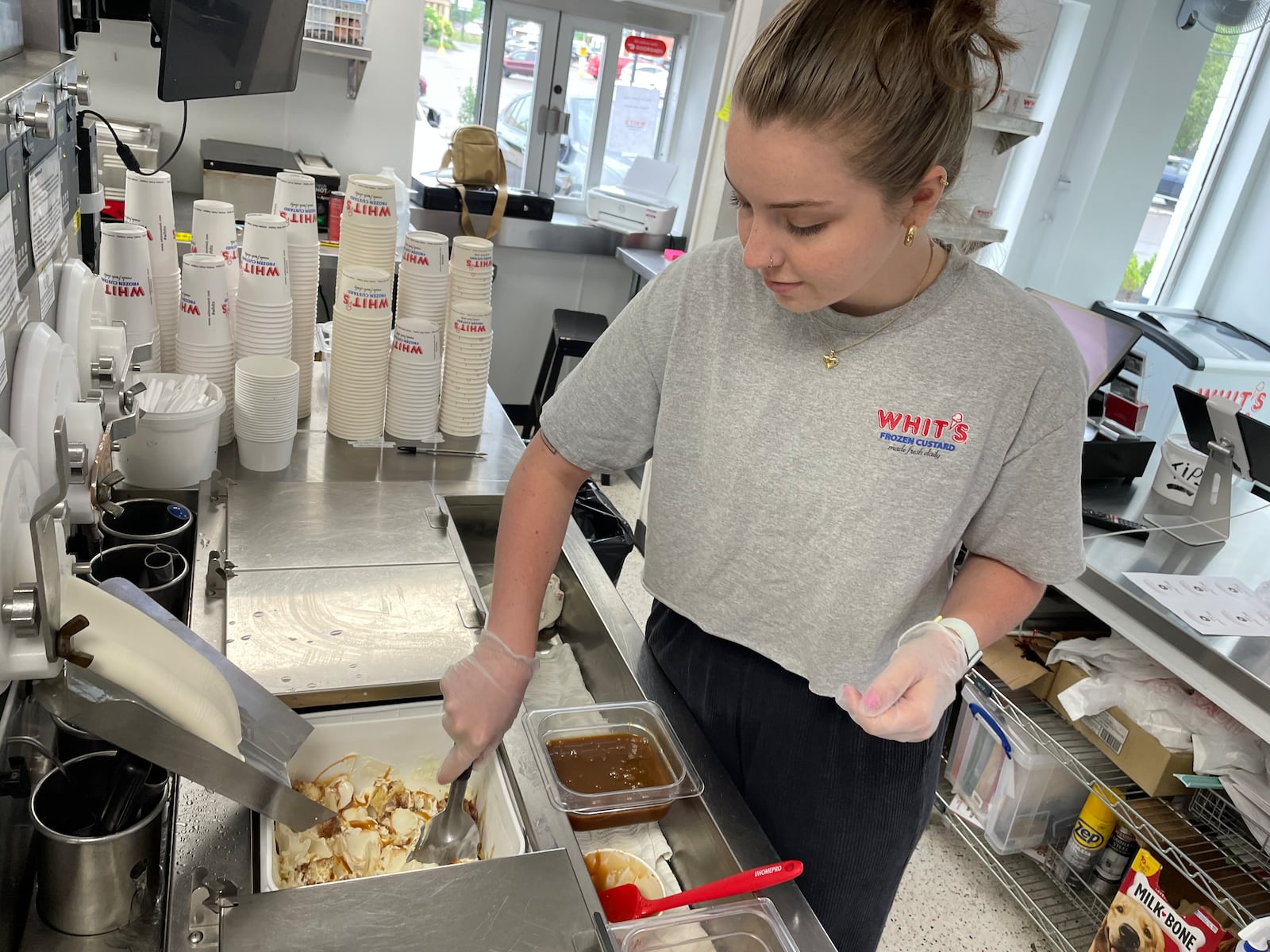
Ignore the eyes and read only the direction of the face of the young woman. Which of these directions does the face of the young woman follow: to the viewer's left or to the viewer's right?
to the viewer's left

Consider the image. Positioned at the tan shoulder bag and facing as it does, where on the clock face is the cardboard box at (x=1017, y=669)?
The cardboard box is roughly at 11 o'clock from the tan shoulder bag.

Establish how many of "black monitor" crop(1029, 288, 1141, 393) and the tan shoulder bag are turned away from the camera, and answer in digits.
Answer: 0

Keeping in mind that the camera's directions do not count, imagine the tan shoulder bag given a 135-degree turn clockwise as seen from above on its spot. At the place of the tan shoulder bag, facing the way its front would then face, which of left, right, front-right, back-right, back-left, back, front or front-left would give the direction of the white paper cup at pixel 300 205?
back-left

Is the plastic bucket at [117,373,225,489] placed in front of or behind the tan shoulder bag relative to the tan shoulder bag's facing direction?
in front

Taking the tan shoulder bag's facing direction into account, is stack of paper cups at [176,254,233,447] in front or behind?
in front

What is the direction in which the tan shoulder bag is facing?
toward the camera

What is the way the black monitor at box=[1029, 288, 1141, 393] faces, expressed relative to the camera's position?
facing the viewer and to the left of the viewer

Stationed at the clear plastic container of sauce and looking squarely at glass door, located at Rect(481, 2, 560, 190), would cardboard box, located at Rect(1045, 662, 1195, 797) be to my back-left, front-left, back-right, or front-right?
front-right
